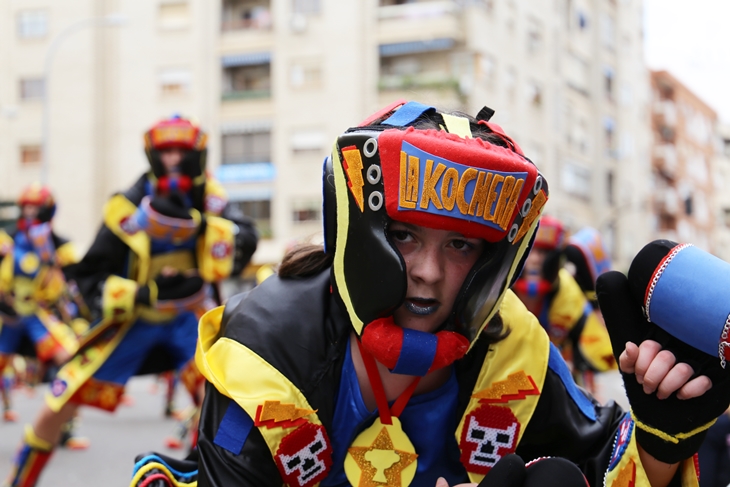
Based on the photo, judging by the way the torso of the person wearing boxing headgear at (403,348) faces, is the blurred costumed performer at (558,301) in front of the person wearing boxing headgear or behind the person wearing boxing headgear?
behind

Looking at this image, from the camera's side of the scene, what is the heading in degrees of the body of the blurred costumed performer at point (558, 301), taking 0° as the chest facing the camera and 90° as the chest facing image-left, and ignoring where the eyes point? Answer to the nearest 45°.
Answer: approximately 45°

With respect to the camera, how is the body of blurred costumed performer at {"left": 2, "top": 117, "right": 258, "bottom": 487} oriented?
toward the camera

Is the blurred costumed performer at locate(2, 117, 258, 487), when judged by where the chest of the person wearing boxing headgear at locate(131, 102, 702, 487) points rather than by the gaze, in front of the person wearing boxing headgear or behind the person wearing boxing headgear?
behind

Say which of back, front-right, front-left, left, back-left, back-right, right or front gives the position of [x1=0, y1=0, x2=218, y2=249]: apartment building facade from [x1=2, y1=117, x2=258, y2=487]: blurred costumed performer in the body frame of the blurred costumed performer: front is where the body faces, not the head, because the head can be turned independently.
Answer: back

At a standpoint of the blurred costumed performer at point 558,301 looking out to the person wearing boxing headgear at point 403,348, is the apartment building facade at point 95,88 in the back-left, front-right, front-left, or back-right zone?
back-right

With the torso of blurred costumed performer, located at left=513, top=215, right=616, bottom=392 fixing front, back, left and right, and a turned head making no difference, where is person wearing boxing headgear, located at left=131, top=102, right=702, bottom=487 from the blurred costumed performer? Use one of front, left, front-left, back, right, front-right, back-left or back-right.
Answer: front-left

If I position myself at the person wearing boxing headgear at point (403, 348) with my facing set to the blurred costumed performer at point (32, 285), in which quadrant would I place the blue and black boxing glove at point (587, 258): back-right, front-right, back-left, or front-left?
front-right

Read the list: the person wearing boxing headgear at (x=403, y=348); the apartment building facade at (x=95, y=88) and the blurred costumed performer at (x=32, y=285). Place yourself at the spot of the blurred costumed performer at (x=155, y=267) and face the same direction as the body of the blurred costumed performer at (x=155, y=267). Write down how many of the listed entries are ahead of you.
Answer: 1

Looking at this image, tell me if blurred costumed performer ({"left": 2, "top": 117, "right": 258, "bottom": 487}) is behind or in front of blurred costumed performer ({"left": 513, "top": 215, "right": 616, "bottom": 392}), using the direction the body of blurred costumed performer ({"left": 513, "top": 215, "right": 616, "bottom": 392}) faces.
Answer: in front

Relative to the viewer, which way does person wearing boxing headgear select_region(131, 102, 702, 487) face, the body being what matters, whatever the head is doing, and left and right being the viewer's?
facing the viewer

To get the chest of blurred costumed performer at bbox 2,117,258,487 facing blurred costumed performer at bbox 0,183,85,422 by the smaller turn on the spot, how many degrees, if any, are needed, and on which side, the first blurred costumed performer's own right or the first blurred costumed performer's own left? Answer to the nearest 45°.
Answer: approximately 180°

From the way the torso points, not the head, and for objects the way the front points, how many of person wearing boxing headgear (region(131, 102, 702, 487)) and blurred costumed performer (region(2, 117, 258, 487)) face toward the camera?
2

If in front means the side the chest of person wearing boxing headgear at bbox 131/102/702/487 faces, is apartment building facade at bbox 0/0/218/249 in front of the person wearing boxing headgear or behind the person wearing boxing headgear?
behind

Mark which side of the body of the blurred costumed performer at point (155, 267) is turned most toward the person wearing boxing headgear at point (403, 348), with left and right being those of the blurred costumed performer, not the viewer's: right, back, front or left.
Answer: front
